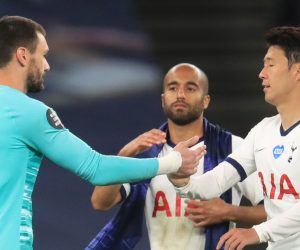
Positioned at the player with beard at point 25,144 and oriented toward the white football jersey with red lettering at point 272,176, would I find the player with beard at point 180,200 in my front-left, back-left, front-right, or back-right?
front-left

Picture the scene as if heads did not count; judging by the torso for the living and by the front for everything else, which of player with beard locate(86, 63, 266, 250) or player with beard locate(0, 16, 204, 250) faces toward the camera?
player with beard locate(86, 63, 266, 250)

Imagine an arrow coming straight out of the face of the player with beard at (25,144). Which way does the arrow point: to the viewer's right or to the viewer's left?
to the viewer's right

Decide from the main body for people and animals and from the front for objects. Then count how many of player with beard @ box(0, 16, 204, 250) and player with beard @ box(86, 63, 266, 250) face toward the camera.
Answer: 1

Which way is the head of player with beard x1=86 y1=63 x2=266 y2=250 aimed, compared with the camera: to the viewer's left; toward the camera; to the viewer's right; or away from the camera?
toward the camera

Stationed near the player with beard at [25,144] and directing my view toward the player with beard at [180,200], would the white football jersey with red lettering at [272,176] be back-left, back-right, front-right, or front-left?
front-right

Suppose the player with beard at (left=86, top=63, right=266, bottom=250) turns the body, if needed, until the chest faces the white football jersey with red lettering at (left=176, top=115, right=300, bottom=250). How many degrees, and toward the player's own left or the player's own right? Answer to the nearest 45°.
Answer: approximately 45° to the player's own left

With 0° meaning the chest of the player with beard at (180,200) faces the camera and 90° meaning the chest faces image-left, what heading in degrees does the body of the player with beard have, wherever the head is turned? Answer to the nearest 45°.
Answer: approximately 0°

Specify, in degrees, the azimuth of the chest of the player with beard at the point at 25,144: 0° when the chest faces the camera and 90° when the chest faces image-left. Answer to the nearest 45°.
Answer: approximately 225°

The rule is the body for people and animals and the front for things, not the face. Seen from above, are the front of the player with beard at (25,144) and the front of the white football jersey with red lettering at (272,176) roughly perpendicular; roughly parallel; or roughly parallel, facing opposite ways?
roughly parallel, facing opposite ways

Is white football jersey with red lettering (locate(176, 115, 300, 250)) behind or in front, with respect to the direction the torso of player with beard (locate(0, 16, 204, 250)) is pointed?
in front

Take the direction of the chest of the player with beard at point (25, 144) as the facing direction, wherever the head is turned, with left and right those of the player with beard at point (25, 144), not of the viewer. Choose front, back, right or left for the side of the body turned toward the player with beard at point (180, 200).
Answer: front

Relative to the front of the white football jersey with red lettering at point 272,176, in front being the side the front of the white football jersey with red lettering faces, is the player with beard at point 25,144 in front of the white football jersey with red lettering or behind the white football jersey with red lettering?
in front

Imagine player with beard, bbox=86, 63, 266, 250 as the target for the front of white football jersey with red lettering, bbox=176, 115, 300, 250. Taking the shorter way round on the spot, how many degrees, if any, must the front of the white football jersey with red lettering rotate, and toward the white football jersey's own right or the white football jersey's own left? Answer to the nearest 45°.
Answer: approximately 90° to the white football jersey's own right

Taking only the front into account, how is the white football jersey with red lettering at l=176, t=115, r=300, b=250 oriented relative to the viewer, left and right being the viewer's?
facing the viewer and to the left of the viewer
